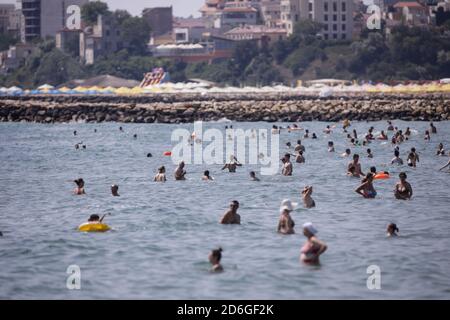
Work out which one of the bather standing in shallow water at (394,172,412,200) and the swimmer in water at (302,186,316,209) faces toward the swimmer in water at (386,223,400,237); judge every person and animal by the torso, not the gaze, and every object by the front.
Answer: the bather standing in shallow water

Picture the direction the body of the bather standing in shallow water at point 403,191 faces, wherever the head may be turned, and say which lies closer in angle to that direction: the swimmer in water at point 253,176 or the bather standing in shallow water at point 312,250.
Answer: the bather standing in shallow water

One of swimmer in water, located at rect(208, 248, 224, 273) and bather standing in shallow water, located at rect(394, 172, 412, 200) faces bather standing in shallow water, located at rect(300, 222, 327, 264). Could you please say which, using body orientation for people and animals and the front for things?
bather standing in shallow water, located at rect(394, 172, 412, 200)

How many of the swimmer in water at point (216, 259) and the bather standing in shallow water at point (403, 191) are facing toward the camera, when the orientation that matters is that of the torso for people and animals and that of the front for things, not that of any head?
1

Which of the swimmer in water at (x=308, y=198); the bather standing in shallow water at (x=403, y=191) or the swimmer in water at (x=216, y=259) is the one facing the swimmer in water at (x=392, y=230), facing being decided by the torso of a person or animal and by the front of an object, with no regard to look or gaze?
the bather standing in shallow water
